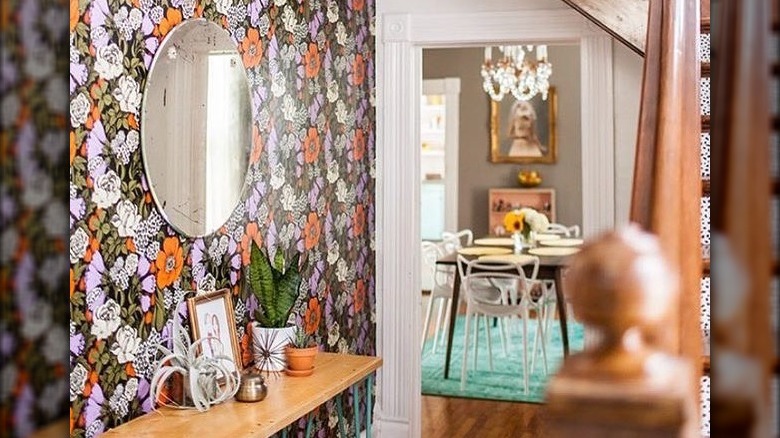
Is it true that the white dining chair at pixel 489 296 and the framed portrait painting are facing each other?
yes

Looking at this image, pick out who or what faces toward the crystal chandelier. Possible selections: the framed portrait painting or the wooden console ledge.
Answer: the framed portrait painting

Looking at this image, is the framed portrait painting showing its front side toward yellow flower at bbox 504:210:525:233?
yes

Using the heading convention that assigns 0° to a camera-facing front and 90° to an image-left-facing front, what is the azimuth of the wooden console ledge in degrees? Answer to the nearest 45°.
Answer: approximately 315°

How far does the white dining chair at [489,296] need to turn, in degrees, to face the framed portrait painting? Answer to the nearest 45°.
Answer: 0° — it already faces it

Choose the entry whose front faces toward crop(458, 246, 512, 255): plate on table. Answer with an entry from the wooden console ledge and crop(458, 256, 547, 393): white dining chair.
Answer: the white dining chair

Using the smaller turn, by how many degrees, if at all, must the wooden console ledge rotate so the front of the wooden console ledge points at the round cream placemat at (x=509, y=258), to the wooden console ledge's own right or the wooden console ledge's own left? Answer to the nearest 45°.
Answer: approximately 90° to the wooden console ledge's own left

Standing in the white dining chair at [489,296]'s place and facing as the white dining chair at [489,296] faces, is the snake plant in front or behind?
behind

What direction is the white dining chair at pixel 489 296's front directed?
away from the camera

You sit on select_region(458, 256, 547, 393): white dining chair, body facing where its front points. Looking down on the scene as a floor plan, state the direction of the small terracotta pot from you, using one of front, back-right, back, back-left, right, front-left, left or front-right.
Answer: back

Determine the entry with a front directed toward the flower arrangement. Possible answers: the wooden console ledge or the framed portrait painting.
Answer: the framed portrait painting

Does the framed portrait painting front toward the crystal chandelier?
yes

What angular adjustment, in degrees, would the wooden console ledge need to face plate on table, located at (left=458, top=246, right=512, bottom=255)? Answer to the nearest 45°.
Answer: approximately 90° to its left
